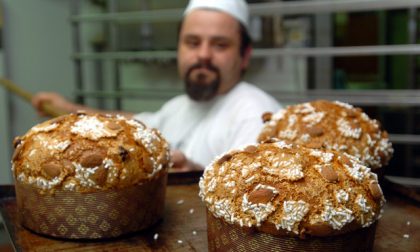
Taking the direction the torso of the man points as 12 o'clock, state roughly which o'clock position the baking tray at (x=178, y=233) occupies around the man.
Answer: The baking tray is roughly at 11 o'clock from the man.

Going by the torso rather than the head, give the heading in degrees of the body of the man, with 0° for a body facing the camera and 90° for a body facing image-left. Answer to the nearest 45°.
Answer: approximately 45°

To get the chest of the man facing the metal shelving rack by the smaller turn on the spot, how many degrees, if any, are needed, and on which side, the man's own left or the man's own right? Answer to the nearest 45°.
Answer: approximately 180°

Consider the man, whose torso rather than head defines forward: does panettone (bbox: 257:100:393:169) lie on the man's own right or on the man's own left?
on the man's own left
